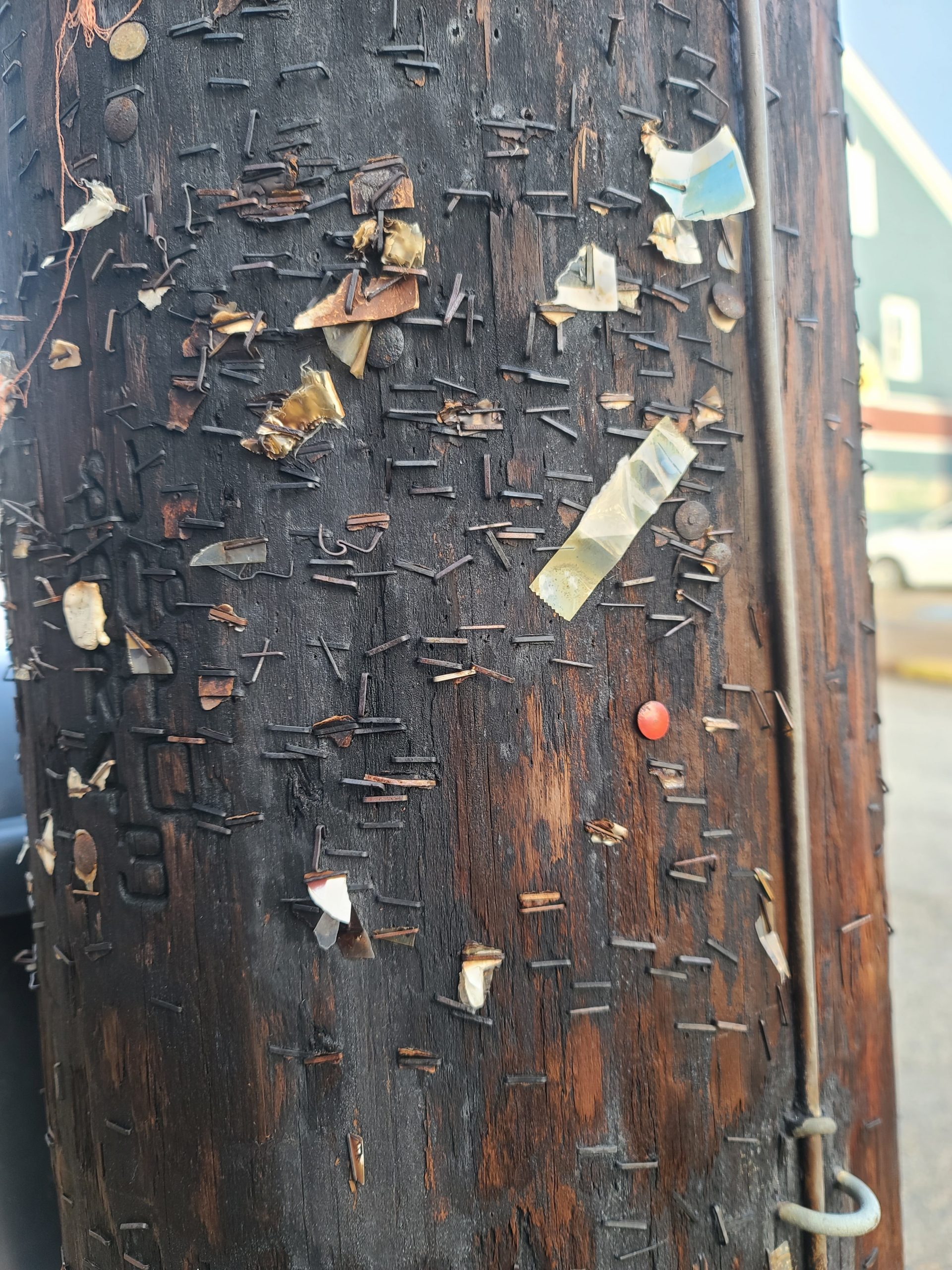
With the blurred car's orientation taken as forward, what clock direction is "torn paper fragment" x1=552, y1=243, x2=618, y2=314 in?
The torn paper fragment is roughly at 9 o'clock from the blurred car.

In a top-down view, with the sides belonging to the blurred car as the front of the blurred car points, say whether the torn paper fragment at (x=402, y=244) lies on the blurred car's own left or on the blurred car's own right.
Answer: on the blurred car's own left

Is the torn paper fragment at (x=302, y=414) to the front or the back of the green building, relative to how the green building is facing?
to the front

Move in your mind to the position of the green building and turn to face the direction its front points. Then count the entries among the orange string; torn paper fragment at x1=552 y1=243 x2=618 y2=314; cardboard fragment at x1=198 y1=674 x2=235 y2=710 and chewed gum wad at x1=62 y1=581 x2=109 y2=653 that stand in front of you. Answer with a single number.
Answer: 4

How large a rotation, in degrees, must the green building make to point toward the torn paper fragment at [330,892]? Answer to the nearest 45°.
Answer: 0° — it already faces it

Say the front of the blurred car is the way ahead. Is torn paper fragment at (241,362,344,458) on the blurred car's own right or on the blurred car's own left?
on the blurred car's own left

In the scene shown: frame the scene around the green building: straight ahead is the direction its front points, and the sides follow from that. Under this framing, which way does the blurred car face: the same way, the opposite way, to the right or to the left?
to the right

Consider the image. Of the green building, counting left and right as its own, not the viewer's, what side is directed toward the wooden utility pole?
front

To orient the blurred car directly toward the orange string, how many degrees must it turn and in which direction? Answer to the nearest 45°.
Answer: approximately 90° to its left

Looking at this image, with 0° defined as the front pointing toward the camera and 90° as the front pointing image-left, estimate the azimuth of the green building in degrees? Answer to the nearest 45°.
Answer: approximately 0°

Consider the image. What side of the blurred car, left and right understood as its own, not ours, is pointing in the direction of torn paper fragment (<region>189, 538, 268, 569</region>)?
left

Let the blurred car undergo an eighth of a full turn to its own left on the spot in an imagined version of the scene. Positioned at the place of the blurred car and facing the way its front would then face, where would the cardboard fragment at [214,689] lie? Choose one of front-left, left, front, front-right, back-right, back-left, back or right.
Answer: front-left

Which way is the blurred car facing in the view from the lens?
facing to the left of the viewer

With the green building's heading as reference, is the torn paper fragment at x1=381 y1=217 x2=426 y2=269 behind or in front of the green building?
in front

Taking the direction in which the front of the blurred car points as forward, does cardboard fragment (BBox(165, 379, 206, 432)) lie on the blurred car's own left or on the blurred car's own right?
on the blurred car's own left

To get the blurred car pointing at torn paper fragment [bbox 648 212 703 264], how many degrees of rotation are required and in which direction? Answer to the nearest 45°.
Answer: approximately 90° to its left

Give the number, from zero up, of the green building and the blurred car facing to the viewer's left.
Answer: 1
